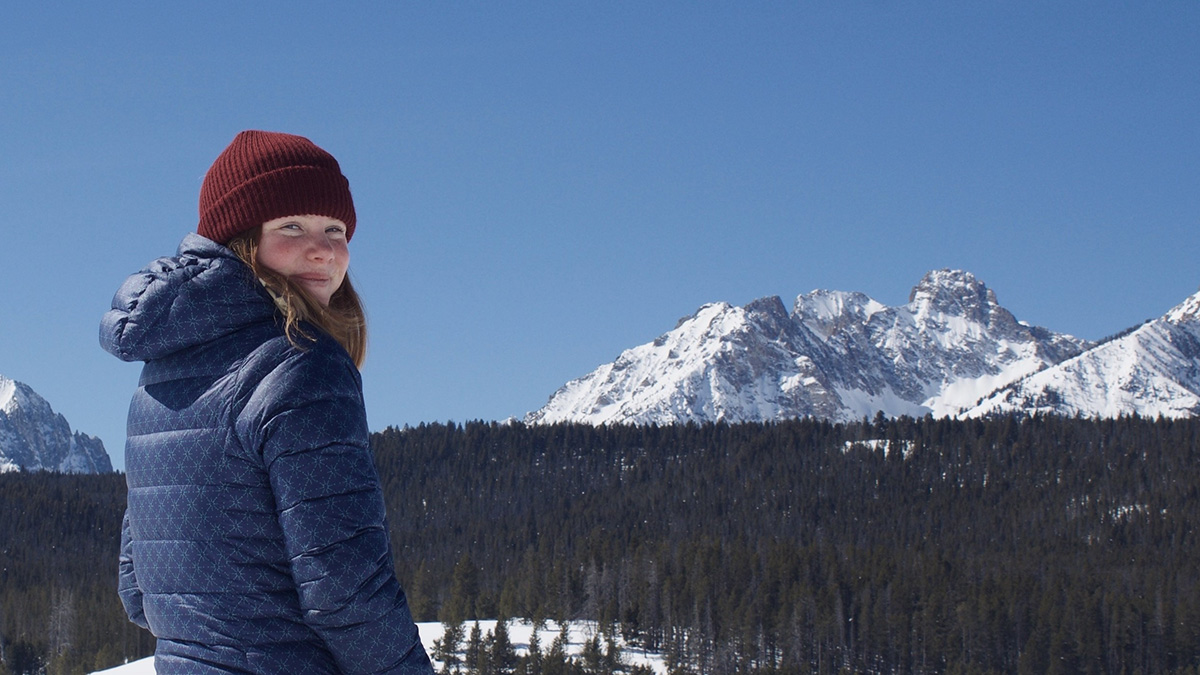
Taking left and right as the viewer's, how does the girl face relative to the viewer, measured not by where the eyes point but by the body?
facing away from the viewer and to the right of the viewer
